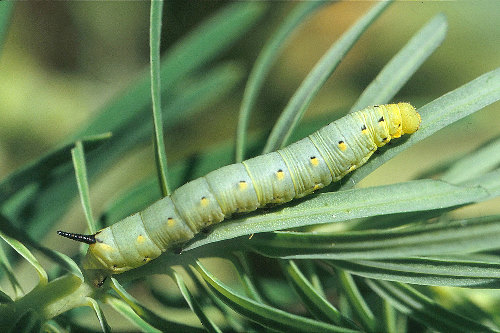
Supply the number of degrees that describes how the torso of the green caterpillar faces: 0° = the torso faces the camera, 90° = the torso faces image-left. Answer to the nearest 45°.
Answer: approximately 270°
